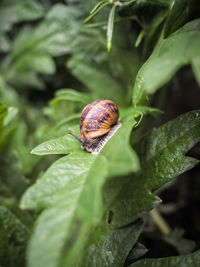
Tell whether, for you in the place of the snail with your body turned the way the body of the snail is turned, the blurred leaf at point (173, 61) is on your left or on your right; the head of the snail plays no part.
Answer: on your left

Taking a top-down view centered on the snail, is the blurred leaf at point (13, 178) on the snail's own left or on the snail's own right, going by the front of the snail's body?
on the snail's own right

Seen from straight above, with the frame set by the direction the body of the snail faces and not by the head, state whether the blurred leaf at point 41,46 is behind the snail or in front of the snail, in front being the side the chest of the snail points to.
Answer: behind
